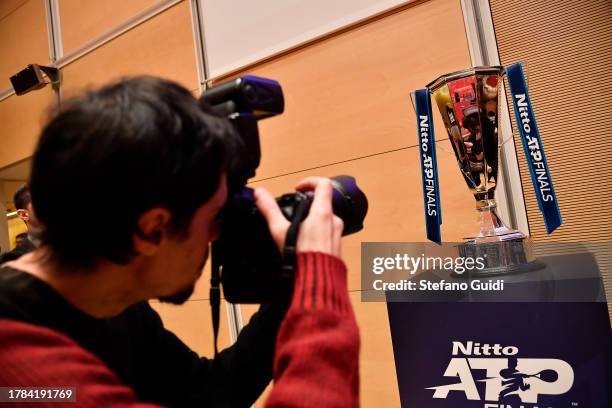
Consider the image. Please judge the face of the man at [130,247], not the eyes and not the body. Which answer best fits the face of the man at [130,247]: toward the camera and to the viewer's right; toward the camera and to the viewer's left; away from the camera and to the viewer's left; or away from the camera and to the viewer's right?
away from the camera and to the viewer's right

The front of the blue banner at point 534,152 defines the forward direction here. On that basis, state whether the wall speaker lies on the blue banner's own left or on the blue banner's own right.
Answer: on the blue banner's own right

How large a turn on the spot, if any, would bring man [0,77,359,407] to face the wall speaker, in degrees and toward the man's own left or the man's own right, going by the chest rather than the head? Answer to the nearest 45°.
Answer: approximately 45° to the man's own left

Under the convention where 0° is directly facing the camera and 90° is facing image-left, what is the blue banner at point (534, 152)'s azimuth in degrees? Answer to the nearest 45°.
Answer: approximately 0°

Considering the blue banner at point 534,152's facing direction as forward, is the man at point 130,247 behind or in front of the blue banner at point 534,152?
in front

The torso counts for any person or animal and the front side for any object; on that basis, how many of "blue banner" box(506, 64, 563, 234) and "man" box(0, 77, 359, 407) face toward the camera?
1

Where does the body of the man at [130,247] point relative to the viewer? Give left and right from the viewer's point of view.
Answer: facing away from the viewer and to the right of the viewer
